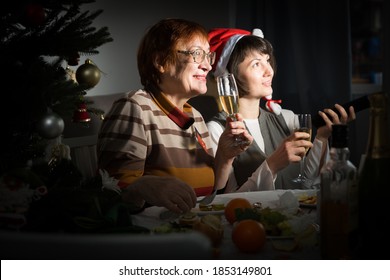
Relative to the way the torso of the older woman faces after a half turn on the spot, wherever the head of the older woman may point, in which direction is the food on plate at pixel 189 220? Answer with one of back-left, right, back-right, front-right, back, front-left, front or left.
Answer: back-left

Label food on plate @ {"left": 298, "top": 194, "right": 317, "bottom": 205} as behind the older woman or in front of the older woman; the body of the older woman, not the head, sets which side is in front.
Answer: in front

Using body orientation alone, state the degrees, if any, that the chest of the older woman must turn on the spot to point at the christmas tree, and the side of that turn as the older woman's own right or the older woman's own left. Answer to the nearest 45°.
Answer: approximately 135° to the older woman's own right

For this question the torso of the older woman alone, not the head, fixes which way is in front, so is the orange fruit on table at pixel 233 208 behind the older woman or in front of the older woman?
in front

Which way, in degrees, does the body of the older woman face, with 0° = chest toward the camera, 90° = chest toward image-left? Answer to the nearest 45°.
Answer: approximately 315°

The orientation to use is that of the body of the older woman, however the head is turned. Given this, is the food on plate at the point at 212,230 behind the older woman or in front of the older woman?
in front
